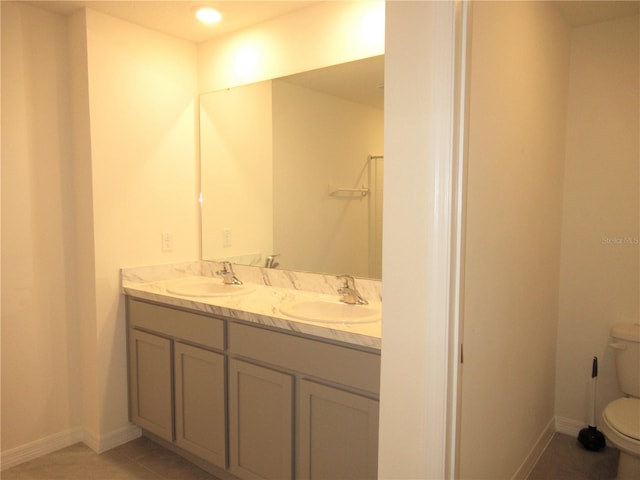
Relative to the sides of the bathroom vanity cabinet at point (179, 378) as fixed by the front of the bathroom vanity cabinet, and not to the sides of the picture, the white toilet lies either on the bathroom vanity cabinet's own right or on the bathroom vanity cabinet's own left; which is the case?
on the bathroom vanity cabinet's own left

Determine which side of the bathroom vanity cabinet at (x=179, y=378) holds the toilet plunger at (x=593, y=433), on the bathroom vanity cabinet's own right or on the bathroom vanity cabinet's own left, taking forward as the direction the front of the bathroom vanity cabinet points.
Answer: on the bathroom vanity cabinet's own left

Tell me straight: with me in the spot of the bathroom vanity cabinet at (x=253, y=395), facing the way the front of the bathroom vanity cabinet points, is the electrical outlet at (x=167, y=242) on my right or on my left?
on my right
